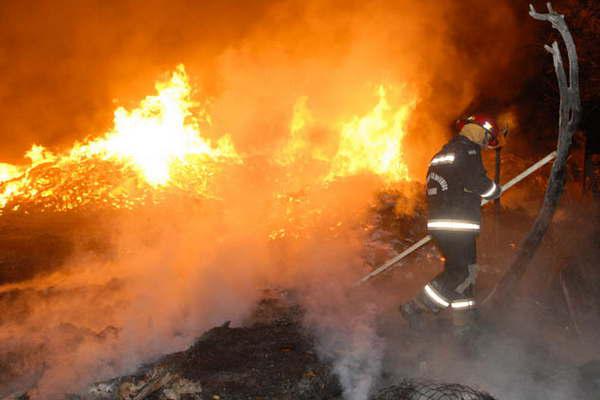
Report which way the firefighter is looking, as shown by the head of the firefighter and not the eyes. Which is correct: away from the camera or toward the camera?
away from the camera

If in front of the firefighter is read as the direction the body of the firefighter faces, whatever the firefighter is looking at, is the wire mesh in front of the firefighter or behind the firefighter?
behind
